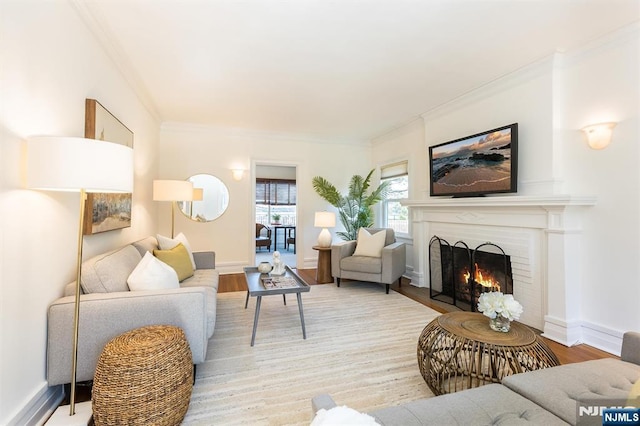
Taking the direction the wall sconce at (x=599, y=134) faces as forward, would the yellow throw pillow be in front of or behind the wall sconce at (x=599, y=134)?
in front

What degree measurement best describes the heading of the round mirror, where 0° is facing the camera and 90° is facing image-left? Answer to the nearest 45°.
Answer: approximately 0°

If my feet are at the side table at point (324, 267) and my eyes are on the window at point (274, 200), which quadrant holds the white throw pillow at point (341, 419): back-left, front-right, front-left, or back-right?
back-left

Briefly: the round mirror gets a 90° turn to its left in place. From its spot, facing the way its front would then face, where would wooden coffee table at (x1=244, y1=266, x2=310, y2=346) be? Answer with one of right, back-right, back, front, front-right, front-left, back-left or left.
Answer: right

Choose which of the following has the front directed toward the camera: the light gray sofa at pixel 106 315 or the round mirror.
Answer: the round mirror

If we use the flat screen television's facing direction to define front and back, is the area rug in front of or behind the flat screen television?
in front

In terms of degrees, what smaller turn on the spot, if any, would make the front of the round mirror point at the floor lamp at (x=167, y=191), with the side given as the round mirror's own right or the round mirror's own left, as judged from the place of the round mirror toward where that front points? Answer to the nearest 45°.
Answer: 0° — it already faces it

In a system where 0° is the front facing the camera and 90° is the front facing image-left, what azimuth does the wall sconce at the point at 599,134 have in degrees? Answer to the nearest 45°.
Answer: approximately 45°

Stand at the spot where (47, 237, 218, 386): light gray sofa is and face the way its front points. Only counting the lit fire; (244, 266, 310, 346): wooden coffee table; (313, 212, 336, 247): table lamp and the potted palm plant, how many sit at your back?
0

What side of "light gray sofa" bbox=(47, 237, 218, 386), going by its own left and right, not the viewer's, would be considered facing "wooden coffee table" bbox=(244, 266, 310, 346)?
front

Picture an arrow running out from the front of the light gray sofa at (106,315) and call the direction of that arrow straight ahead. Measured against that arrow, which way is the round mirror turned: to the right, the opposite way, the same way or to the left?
to the right

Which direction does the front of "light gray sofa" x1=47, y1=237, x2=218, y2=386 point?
to the viewer's right

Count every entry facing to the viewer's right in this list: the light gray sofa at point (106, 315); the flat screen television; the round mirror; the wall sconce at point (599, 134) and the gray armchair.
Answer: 1

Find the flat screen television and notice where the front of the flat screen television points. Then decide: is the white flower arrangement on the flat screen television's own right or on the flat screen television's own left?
on the flat screen television's own left

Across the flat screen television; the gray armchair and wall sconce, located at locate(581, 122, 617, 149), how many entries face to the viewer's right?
0

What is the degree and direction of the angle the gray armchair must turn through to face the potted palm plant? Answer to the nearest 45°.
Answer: approximately 135° to its right

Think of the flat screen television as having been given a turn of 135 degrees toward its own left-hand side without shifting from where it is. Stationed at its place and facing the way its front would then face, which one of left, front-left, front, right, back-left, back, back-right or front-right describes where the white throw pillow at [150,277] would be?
back-right
